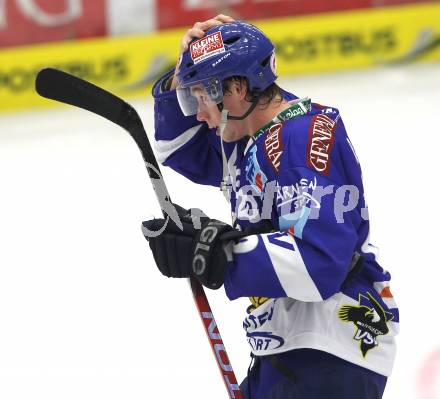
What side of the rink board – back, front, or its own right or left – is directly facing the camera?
front

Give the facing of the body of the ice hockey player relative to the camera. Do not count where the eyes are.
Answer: to the viewer's left

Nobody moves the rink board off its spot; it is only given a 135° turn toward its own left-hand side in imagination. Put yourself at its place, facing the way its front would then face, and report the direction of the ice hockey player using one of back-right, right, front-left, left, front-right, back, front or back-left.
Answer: back-right

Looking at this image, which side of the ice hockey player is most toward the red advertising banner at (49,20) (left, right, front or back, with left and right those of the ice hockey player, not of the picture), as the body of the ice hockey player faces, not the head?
right
